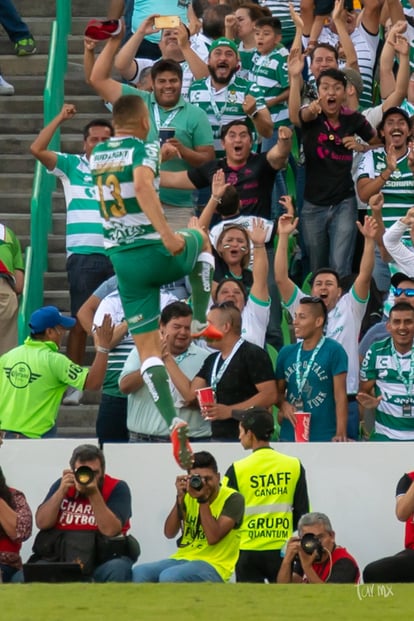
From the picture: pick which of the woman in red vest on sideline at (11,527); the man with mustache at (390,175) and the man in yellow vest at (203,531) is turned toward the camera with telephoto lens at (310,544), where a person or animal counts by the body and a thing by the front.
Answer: the man with mustache

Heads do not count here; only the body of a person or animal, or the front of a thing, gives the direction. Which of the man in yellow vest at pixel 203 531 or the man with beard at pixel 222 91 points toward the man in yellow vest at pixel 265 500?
the man with beard

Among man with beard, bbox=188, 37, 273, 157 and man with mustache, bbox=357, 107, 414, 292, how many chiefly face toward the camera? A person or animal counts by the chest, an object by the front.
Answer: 2

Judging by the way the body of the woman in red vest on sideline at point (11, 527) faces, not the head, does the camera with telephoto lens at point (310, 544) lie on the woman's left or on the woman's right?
on the woman's left

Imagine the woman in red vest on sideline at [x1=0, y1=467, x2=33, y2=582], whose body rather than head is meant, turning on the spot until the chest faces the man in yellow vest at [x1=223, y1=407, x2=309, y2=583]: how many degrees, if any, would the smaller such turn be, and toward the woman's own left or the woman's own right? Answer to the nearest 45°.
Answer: approximately 135° to the woman's own left

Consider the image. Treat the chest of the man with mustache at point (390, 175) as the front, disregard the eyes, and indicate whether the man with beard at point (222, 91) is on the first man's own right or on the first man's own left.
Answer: on the first man's own right

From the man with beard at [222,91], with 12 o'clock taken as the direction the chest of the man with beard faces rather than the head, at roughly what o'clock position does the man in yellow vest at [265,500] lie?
The man in yellow vest is roughly at 12 o'clock from the man with beard.

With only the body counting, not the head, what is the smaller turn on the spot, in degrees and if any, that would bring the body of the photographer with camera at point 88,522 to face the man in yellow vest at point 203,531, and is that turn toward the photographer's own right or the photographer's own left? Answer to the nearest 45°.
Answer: approximately 90° to the photographer's own left
